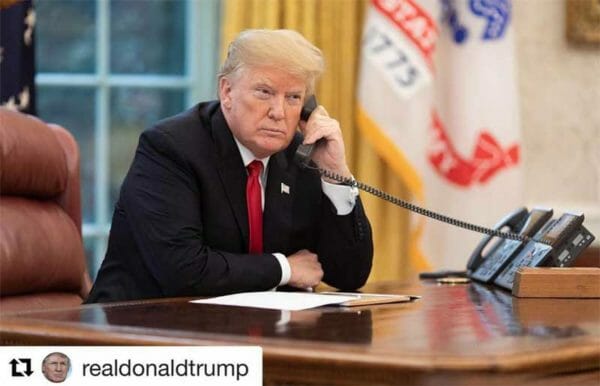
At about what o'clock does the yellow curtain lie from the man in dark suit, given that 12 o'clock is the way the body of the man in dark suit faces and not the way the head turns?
The yellow curtain is roughly at 8 o'clock from the man in dark suit.

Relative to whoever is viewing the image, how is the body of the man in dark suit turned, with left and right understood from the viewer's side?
facing the viewer and to the right of the viewer

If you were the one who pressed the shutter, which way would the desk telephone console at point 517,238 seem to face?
facing the viewer and to the left of the viewer

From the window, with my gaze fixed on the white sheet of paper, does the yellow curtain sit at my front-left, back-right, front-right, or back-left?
front-left

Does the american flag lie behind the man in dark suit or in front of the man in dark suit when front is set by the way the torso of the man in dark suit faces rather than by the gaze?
behind

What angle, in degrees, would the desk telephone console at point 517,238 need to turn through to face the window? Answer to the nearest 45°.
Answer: approximately 90° to its right

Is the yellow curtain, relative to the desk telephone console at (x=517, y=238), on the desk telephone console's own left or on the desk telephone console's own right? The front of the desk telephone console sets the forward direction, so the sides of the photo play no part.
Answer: on the desk telephone console's own right
